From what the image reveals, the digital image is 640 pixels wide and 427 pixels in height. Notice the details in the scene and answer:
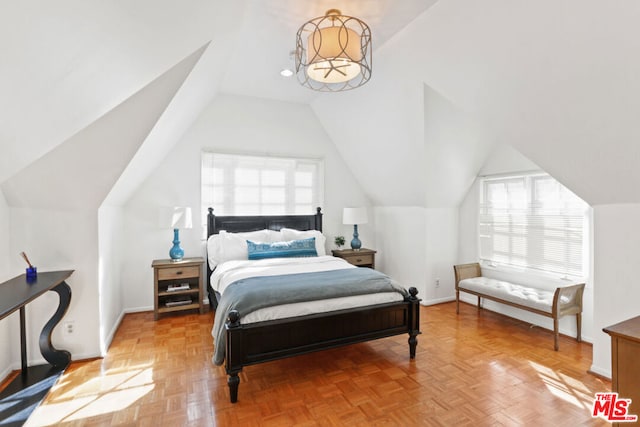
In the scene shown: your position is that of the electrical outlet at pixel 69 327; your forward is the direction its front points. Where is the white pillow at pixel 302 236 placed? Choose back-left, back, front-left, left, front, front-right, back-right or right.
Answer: left

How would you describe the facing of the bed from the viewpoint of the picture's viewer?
facing the viewer and to the right of the viewer

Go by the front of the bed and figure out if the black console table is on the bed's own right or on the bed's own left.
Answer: on the bed's own right

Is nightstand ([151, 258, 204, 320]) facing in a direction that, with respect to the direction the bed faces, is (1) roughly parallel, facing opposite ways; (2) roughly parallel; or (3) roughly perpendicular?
roughly parallel

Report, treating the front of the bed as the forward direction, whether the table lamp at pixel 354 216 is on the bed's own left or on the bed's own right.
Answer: on the bed's own left

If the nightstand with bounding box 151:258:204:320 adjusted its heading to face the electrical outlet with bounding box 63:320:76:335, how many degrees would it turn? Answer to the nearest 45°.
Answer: approximately 45° to its right

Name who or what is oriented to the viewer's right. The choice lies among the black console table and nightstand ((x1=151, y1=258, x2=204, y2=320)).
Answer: the black console table

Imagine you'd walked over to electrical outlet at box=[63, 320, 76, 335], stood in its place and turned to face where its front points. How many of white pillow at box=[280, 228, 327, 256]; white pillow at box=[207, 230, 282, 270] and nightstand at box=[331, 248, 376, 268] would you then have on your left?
3

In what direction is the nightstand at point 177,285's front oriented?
toward the camera

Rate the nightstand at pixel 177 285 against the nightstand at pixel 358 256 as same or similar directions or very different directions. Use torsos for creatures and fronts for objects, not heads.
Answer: same or similar directions

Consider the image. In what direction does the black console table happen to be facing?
to the viewer's right

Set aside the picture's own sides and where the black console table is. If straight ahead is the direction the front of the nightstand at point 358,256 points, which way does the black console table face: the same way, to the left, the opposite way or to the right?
to the left

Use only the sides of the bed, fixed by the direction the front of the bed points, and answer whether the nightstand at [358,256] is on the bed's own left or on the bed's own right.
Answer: on the bed's own left
